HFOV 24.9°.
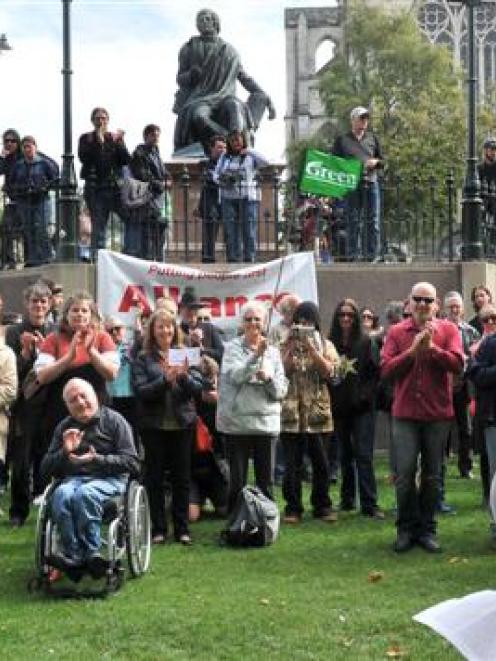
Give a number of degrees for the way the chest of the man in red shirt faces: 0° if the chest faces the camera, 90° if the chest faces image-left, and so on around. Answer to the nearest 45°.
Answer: approximately 0°

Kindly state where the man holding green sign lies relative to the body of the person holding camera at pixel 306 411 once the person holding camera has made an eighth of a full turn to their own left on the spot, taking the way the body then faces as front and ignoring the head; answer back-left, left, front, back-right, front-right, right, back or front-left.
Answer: back-left

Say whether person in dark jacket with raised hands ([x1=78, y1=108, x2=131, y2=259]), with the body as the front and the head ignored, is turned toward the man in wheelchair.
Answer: yes

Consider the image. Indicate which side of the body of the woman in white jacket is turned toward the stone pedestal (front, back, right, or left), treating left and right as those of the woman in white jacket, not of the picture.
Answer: back

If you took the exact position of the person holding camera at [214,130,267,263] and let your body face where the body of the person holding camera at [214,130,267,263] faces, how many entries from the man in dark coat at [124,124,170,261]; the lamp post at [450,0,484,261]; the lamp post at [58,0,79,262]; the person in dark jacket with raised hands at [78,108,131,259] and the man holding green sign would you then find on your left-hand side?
2

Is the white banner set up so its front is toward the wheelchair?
yes
